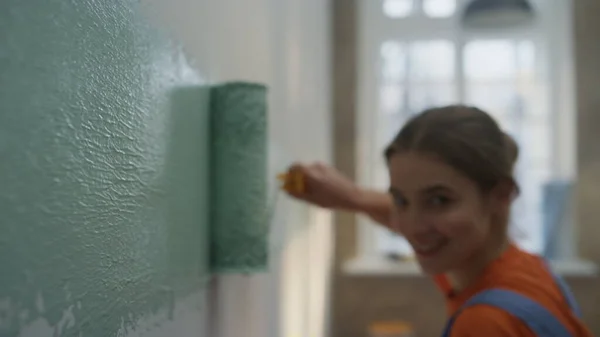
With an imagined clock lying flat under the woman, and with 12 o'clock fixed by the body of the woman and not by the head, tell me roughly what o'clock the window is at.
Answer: The window is roughly at 3 o'clock from the woman.

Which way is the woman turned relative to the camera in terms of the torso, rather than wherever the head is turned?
to the viewer's left

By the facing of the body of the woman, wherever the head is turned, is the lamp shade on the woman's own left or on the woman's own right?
on the woman's own right
